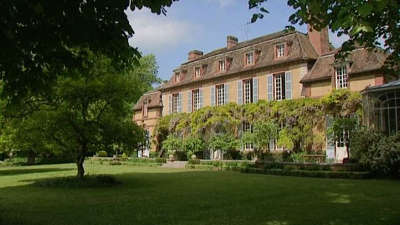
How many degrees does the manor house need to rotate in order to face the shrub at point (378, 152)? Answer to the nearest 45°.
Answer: approximately 45° to its left

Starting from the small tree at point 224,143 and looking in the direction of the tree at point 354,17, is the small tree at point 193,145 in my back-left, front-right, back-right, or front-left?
back-right

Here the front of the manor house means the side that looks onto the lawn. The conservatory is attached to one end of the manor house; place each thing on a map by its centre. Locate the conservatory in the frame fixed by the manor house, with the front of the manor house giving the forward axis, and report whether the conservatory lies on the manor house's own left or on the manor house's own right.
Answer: on the manor house's own left

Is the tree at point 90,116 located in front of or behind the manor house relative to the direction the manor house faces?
in front

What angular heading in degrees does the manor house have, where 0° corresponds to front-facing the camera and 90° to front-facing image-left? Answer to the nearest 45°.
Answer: approximately 45°

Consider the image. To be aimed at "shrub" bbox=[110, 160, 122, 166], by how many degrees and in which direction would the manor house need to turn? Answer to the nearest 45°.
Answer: approximately 45° to its right

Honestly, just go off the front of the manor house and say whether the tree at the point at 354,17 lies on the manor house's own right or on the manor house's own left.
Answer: on the manor house's own left
